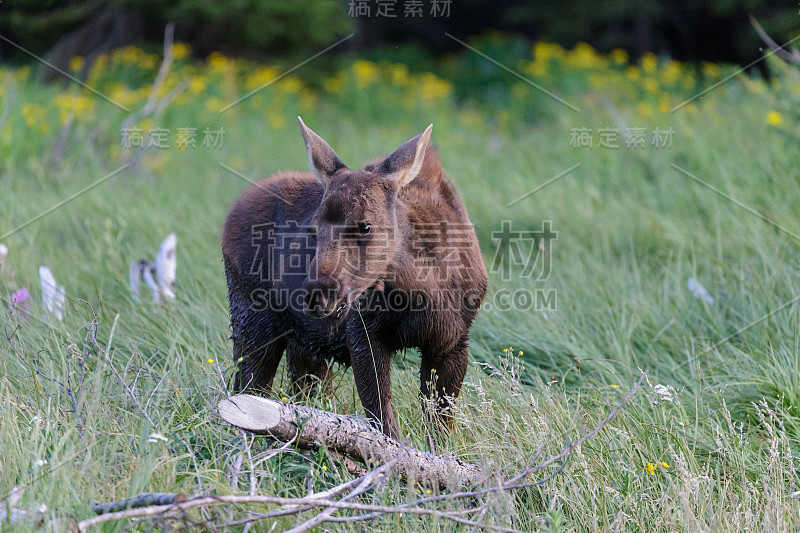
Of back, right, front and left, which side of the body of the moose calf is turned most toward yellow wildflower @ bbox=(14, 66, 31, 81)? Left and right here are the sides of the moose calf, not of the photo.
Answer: back

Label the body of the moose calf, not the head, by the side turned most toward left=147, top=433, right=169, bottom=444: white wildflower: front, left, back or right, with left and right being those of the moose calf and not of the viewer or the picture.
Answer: right

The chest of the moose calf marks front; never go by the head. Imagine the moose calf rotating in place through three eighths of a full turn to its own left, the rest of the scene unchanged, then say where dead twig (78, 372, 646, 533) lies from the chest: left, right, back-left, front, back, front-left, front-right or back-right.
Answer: back

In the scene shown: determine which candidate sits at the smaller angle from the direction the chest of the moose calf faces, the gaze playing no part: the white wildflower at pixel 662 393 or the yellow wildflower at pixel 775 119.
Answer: the white wildflower

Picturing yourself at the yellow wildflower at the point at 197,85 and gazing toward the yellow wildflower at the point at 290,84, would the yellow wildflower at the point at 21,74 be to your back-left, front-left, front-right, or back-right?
back-left

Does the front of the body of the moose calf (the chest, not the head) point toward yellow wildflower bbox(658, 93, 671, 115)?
no

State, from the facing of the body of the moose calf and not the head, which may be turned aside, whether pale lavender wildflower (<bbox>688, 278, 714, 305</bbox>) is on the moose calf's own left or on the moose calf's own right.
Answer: on the moose calf's own left

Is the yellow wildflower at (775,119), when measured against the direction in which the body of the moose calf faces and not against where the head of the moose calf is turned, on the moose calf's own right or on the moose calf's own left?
on the moose calf's own left

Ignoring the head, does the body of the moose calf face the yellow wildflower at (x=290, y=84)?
no

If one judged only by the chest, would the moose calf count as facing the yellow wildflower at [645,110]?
no
